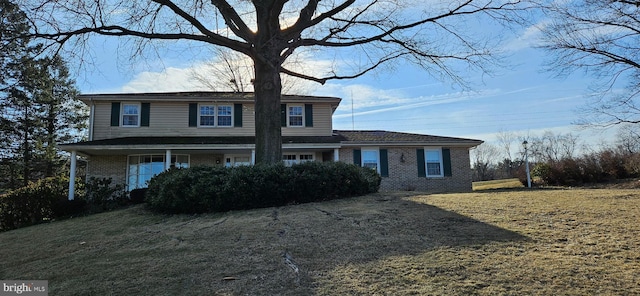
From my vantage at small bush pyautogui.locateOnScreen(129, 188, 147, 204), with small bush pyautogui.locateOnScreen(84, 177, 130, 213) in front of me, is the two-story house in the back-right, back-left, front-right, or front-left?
back-right

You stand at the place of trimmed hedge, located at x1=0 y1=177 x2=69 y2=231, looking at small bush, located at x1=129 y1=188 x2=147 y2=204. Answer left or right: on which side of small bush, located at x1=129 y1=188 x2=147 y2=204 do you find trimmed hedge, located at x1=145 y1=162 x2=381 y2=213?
right

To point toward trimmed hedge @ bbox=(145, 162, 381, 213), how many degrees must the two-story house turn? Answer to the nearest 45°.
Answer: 0° — it already faces it

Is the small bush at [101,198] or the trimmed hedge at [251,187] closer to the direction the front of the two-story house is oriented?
the trimmed hedge

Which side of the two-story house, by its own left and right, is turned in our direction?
front

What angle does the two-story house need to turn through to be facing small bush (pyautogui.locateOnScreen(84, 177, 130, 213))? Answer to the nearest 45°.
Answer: approximately 45° to its right

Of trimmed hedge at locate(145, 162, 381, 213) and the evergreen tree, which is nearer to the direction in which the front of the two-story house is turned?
the trimmed hedge

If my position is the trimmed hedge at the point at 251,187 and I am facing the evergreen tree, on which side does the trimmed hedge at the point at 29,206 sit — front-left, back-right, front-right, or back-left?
front-left

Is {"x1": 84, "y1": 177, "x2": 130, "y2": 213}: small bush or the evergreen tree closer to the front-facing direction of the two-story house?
the small bush

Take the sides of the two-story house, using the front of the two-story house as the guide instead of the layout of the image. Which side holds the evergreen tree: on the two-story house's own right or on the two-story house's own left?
on the two-story house's own right
